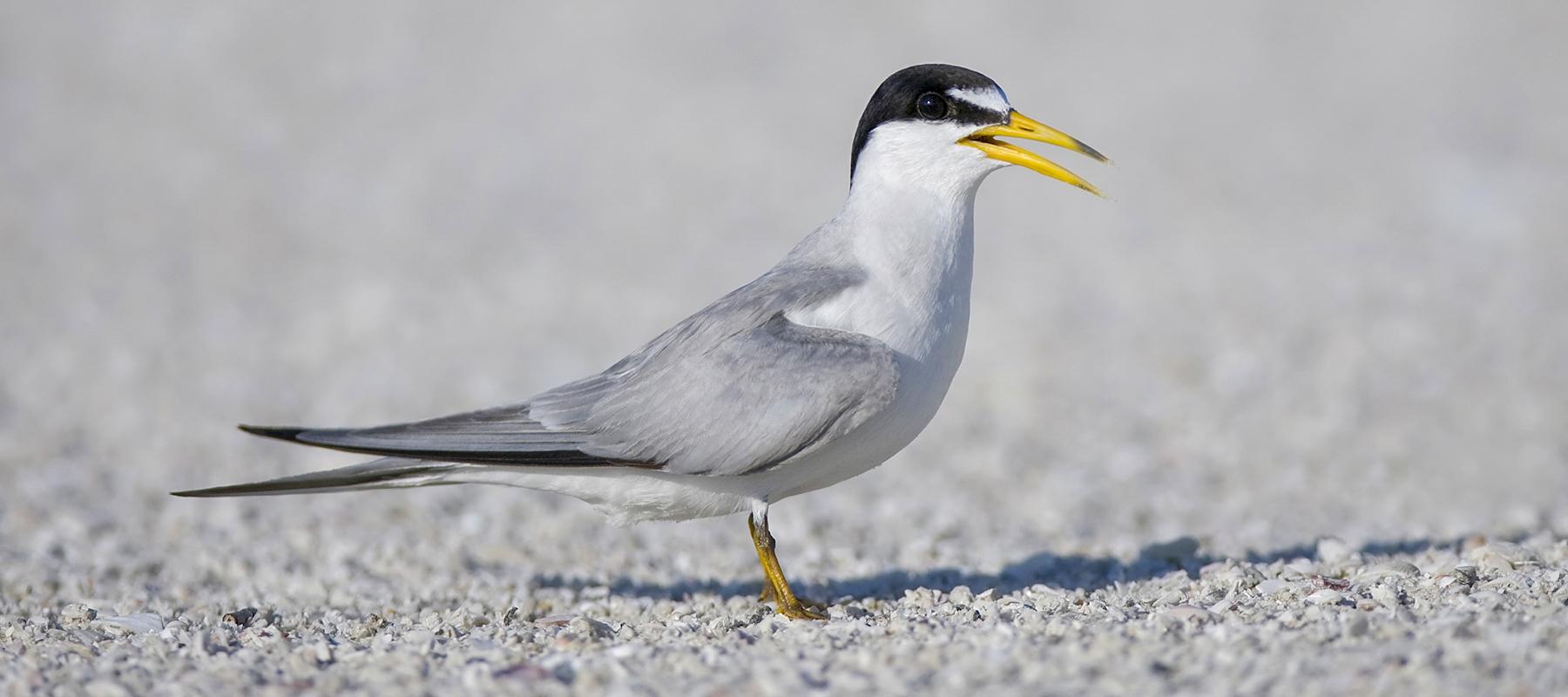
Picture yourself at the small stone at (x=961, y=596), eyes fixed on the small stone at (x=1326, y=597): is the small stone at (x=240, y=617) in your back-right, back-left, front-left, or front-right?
back-right

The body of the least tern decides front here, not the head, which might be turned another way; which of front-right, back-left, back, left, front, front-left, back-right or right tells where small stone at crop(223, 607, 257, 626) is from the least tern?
back

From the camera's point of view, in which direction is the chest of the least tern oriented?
to the viewer's right

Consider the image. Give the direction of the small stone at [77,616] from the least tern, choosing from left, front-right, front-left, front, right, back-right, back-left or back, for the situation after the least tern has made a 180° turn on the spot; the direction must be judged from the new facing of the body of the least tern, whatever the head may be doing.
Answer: front

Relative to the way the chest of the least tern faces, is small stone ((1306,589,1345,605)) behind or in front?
in front
